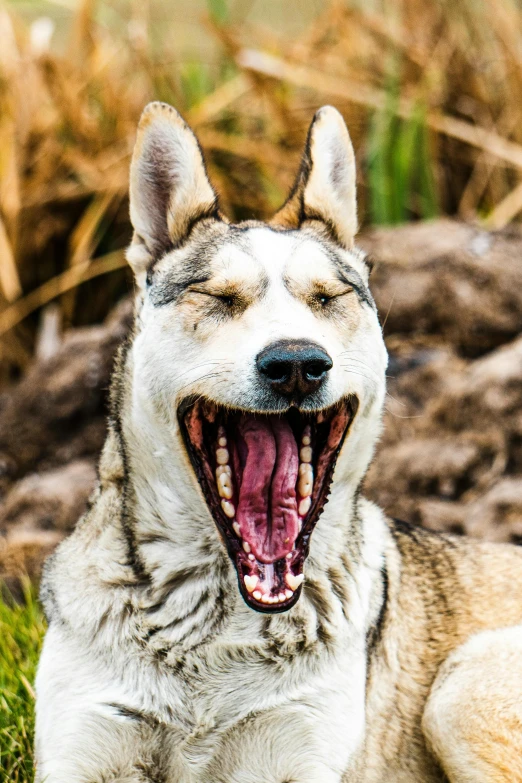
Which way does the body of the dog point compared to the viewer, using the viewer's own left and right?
facing the viewer and to the left of the viewer
